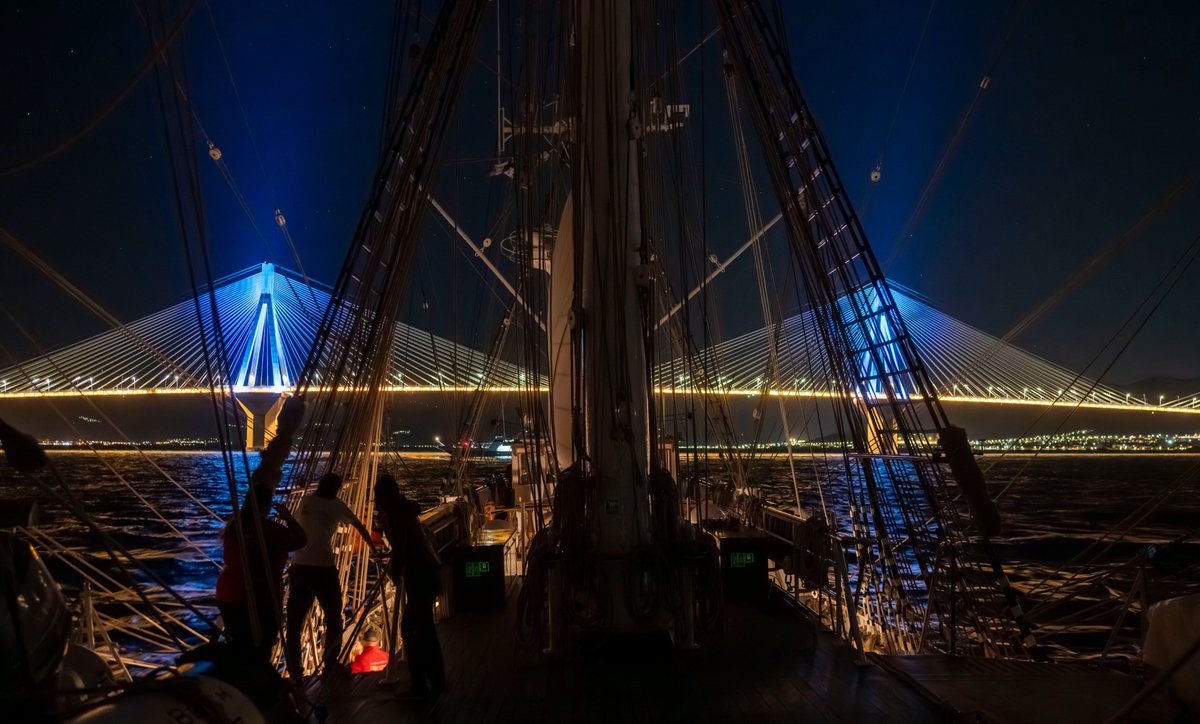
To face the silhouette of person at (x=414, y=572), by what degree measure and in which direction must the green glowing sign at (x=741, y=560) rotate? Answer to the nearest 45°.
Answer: approximately 45° to its right

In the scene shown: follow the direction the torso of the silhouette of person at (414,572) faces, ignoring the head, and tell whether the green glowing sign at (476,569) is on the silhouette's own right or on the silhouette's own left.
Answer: on the silhouette's own right

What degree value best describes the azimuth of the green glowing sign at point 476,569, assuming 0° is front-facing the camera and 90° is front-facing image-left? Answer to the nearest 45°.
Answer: approximately 0°

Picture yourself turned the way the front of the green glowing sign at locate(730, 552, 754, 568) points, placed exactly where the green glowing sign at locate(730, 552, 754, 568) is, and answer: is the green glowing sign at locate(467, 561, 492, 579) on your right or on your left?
on your right

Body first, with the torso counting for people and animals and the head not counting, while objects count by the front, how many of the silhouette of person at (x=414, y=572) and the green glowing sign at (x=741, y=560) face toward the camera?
1

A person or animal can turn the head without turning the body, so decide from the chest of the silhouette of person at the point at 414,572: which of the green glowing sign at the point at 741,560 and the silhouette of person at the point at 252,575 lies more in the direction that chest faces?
the silhouette of person
